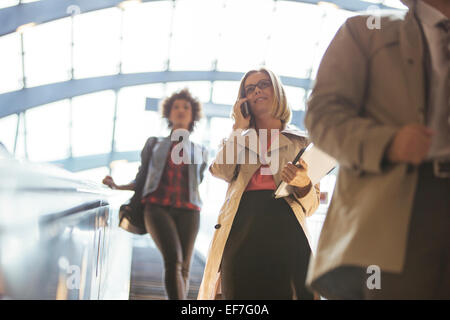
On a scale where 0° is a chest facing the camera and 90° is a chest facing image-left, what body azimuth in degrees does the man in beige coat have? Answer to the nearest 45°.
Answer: approximately 315°

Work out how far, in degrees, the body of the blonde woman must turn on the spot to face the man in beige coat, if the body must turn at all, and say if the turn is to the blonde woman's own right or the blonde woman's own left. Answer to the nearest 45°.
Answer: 0° — they already face them

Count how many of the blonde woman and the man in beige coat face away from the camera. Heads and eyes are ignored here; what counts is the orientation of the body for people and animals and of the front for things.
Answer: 0

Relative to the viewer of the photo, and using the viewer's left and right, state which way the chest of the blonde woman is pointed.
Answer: facing the viewer

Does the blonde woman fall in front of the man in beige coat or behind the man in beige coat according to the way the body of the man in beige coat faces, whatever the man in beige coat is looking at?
behind

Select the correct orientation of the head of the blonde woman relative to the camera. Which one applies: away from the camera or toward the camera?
toward the camera
